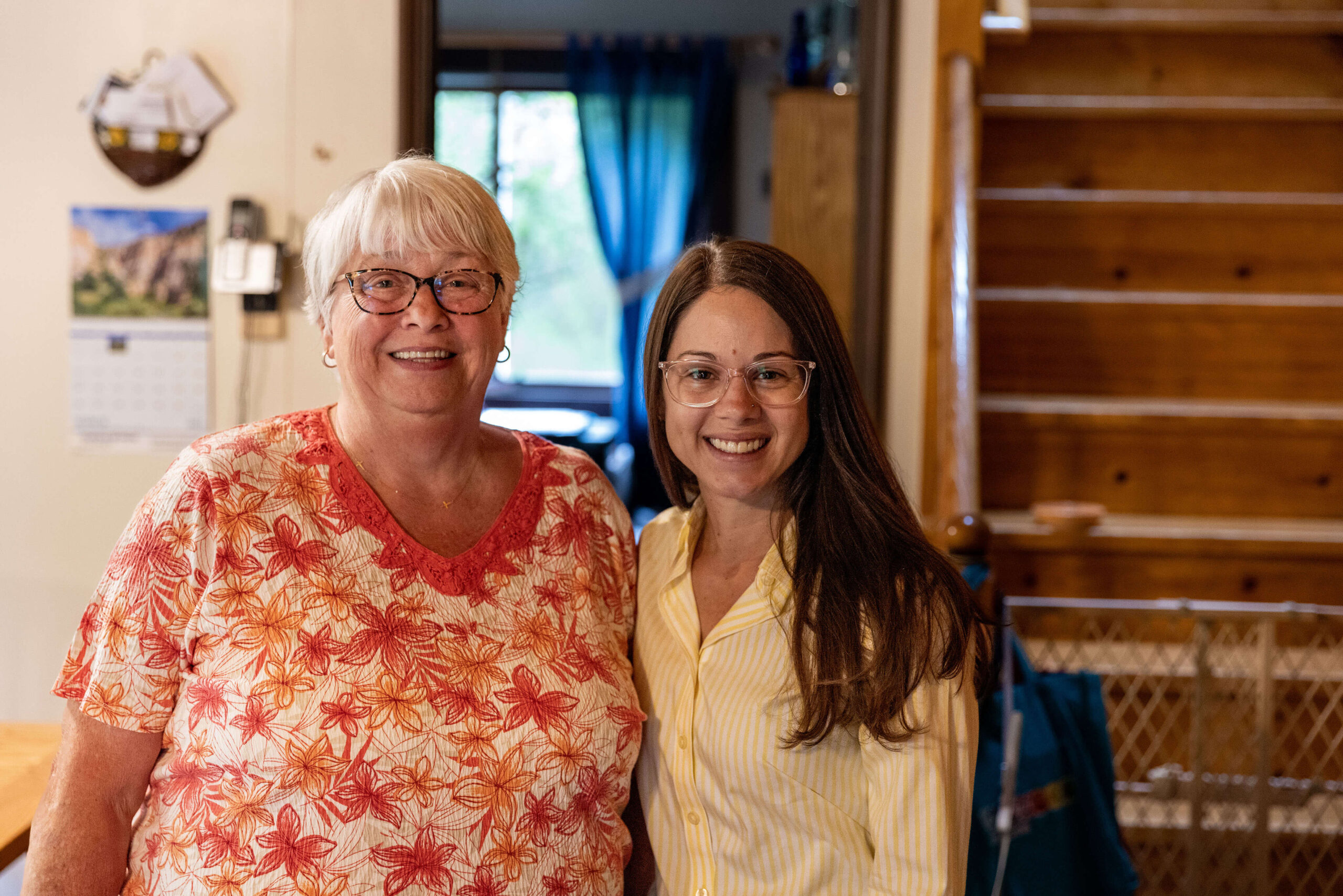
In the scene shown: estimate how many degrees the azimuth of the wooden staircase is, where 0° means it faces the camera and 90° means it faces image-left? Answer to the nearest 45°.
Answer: approximately 0°

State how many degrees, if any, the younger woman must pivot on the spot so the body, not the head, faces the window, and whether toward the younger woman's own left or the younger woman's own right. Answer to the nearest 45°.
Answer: approximately 135° to the younger woman's own right

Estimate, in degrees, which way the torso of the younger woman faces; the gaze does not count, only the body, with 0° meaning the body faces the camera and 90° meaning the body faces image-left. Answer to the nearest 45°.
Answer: approximately 45°

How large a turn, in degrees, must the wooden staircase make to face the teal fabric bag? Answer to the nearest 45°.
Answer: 0° — it already faces it

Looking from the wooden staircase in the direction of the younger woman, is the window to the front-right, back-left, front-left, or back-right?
back-right

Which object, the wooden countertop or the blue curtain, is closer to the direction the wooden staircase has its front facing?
the wooden countertop

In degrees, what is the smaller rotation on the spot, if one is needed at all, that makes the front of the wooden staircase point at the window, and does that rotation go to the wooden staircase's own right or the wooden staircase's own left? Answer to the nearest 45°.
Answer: approximately 135° to the wooden staircase's own right

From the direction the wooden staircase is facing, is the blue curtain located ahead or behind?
behind
